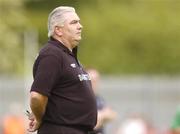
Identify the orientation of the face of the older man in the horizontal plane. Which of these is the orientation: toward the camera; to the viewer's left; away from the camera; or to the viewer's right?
to the viewer's right

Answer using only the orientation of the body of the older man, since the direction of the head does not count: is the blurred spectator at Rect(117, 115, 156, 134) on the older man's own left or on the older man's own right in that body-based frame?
on the older man's own left

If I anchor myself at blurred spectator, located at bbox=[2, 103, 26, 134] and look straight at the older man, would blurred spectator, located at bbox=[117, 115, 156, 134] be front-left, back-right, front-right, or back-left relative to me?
front-left

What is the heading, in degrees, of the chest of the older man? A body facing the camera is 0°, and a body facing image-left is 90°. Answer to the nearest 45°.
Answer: approximately 270°

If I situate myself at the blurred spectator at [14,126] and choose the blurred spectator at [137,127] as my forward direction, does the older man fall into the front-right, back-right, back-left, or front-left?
front-right
